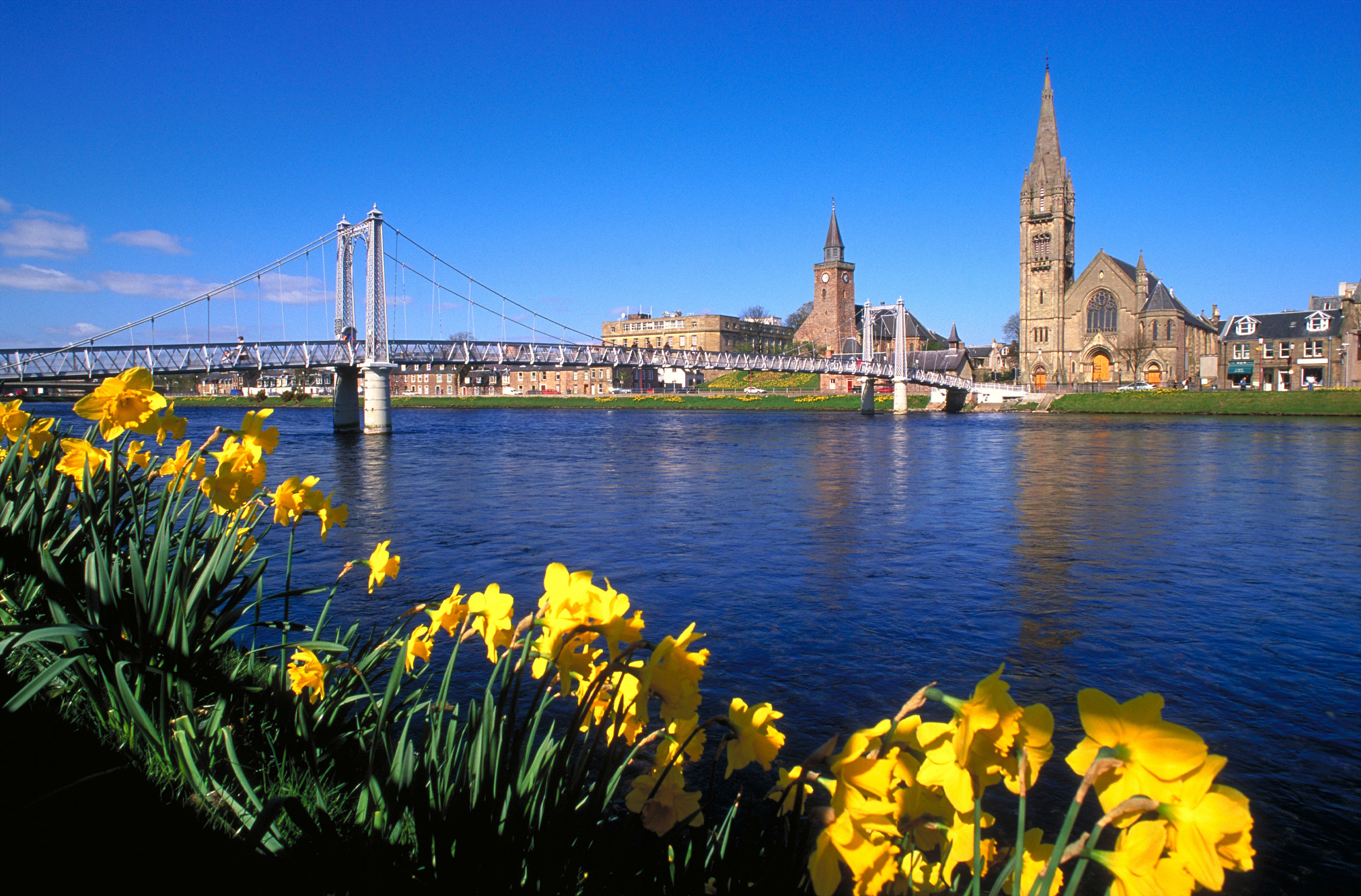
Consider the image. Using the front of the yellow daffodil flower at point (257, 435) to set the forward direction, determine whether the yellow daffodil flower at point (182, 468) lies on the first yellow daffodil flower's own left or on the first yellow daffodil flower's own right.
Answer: on the first yellow daffodil flower's own left

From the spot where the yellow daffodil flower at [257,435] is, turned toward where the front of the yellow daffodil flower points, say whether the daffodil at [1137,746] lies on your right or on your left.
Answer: on your right

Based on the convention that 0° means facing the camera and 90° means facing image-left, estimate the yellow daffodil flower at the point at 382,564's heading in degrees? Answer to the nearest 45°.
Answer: approximately 270°

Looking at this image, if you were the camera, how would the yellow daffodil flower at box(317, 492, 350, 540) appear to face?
facing to the right of the viewer

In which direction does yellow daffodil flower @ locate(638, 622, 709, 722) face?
to the viewer's right

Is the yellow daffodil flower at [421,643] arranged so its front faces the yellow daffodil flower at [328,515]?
no

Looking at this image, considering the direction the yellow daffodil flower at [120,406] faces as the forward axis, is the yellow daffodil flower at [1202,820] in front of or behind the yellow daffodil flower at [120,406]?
in front

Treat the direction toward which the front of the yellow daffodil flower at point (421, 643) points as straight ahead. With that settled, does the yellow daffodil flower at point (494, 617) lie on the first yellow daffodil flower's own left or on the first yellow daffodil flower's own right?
on the first yellow daffodil flower's own right

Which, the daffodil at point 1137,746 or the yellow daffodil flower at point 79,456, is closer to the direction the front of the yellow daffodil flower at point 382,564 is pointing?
the daffodil

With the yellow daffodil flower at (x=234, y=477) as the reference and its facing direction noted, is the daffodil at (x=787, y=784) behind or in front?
in front
